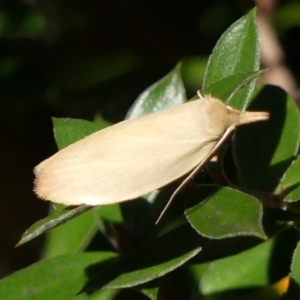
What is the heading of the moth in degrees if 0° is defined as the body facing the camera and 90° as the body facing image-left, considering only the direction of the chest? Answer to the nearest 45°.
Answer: approximately 270°
